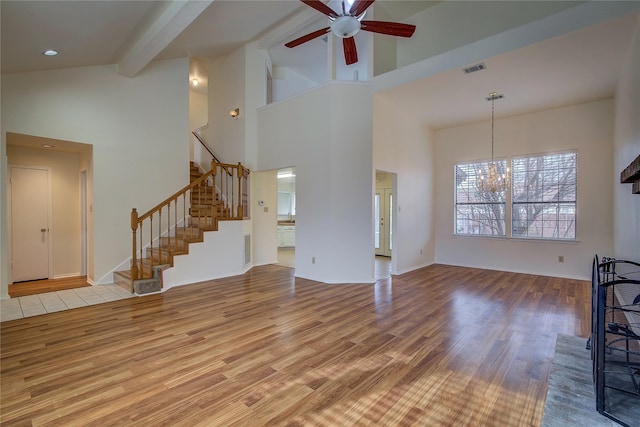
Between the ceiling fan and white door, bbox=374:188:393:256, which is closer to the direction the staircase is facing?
the ceiling fan

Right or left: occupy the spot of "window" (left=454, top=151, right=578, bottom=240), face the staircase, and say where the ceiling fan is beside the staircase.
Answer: left

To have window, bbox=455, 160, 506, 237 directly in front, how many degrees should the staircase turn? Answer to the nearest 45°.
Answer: approximately 135° to its left

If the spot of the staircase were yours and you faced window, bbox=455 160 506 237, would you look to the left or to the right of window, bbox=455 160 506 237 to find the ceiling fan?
right

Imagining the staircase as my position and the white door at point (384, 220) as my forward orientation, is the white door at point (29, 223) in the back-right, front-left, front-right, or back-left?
back-left

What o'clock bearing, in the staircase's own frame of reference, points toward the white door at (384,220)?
The white door is roughly at 7 o'clock from the staircase.

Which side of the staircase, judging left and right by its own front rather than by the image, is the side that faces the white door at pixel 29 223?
front

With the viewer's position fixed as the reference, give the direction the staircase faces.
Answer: facing the viewer and to the left of the viewer

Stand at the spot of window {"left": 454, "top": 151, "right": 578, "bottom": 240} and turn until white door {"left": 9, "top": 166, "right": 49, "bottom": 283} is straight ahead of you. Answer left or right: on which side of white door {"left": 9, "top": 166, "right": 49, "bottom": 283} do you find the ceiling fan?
left

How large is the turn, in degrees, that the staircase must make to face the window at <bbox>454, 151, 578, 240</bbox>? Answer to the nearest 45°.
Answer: approximately 135° to its left

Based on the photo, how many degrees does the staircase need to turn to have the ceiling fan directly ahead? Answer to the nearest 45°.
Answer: approximately 90° to its left

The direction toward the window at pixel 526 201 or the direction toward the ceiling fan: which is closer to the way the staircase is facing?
the ceiling fan

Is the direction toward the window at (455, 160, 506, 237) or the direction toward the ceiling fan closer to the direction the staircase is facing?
the ceiling fan

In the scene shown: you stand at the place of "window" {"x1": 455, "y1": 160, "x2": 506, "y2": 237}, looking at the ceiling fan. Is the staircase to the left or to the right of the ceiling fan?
right
